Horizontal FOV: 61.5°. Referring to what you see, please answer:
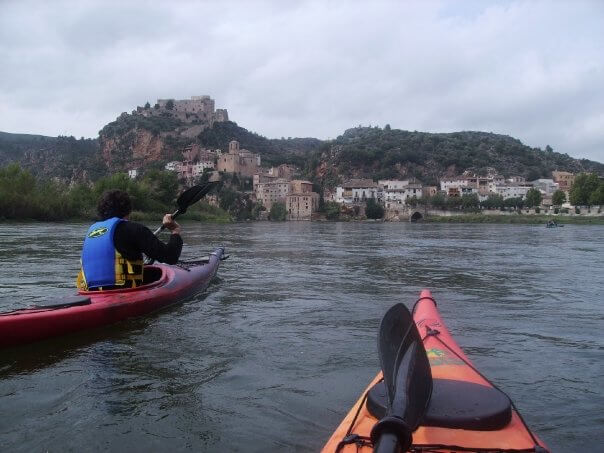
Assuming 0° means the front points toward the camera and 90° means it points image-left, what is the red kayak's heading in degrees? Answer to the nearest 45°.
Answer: approximately 225°

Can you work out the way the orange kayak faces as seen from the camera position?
facing away from the viewer

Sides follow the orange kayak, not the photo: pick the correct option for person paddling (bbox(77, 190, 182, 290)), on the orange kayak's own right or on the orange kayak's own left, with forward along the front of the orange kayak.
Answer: on the orange kayak's own left

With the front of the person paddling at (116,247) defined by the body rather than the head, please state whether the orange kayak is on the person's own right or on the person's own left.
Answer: on the person's own right

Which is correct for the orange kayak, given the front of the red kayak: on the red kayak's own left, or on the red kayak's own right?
on the red kayak's own right

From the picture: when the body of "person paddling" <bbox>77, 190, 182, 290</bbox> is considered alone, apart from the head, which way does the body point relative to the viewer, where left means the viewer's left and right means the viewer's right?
facing away from the viewer and to the right of the viewer

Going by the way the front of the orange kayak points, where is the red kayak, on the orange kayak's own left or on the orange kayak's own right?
on the orange kayak's own left
